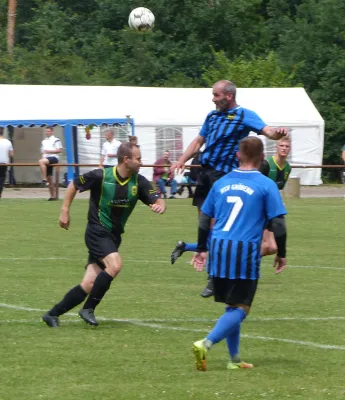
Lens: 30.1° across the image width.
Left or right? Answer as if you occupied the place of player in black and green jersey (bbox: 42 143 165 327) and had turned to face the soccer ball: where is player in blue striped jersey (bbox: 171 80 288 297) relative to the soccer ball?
right

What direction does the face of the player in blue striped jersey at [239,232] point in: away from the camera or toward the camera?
away from the camera

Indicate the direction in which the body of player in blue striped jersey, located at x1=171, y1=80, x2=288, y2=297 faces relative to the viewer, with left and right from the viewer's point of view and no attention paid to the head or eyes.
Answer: facing the viewer and to the left of the viewer

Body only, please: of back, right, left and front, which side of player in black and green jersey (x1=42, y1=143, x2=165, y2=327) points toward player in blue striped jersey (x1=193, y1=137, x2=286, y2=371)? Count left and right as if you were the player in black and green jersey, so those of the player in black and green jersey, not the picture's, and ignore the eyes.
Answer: front

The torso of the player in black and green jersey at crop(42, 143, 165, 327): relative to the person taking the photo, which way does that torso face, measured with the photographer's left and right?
facing the viewer and to the right of the viewer

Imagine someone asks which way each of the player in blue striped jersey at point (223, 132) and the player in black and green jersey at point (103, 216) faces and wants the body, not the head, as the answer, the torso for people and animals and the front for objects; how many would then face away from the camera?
0

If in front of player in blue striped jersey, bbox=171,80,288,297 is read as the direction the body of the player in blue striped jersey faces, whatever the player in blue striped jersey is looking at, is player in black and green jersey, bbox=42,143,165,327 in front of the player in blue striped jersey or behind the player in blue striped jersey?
in front

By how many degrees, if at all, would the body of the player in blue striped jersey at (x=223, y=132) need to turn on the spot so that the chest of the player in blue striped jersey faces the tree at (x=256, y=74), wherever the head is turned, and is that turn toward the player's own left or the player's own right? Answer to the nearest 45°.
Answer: approximately 135° to the player's own right

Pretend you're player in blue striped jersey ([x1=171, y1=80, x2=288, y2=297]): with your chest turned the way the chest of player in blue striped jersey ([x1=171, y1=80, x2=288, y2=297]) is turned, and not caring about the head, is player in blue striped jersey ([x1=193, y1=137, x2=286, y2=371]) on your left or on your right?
on your left

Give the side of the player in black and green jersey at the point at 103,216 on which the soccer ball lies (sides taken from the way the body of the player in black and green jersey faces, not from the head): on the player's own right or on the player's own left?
on the player's own left

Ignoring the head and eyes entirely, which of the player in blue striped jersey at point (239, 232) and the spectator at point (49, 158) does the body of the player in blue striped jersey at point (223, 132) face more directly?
the player in blue striped jersey

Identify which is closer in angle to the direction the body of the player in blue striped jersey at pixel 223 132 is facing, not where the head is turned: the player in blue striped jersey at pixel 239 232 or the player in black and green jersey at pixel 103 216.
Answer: the player in black and green jersey

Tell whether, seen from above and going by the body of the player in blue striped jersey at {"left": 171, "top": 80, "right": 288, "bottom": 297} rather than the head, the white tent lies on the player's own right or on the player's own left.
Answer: on the player's own right

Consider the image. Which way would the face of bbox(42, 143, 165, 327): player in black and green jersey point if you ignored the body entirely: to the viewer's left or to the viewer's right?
to the viewer's right

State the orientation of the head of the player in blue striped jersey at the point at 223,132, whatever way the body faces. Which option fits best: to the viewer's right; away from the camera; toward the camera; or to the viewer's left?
to the viewer's left

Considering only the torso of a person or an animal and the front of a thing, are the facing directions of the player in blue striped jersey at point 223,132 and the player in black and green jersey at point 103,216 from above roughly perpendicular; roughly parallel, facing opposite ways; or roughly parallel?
roughly perpendicular
